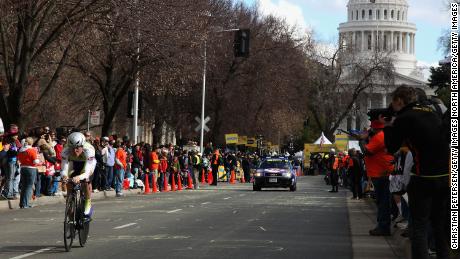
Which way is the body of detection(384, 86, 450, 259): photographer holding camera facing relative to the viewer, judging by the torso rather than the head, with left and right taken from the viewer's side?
facing away from the viewer and to the left of the viewer

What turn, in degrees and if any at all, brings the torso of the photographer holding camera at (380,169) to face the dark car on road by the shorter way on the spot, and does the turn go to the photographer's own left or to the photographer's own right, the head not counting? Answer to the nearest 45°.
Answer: approximately 90° to the photographer's own right

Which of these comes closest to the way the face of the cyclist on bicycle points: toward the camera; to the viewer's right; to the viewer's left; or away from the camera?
toward the camera

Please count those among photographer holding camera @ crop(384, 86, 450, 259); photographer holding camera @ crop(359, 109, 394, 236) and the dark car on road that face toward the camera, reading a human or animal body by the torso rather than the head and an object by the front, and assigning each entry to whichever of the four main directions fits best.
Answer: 1

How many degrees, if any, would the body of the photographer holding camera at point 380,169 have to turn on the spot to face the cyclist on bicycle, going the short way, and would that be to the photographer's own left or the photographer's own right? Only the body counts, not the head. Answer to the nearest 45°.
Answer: approximately 45° to the photographer's own left

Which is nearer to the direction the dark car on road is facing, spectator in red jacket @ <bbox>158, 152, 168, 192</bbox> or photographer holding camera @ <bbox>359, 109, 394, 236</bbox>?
the photographer holding camera

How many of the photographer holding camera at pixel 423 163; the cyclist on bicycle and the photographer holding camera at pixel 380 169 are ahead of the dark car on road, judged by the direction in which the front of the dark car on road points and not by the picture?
3

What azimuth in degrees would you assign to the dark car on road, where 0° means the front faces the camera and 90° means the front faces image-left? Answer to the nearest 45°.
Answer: approximately 0°

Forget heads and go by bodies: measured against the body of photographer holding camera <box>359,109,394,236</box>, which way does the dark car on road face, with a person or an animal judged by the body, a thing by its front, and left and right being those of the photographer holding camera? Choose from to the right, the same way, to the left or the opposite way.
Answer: to the left

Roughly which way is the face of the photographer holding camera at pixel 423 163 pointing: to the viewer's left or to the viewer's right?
to the viewer's left

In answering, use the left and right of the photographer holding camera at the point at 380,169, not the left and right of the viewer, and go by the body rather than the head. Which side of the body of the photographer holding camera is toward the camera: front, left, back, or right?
left

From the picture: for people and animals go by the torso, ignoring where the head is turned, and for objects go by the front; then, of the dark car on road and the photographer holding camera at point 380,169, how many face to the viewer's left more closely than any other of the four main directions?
1

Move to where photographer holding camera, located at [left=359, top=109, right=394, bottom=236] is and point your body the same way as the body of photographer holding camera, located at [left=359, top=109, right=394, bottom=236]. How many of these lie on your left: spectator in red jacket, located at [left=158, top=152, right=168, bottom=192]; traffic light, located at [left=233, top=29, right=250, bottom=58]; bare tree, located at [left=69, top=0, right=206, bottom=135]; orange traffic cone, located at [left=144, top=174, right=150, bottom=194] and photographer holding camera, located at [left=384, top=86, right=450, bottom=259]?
1

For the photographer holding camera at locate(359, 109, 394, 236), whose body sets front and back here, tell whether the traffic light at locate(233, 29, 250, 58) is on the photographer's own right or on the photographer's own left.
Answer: on the photographer's own right

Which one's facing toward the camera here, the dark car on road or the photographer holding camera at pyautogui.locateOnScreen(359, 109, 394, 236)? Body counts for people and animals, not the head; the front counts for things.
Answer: the dark car on road
